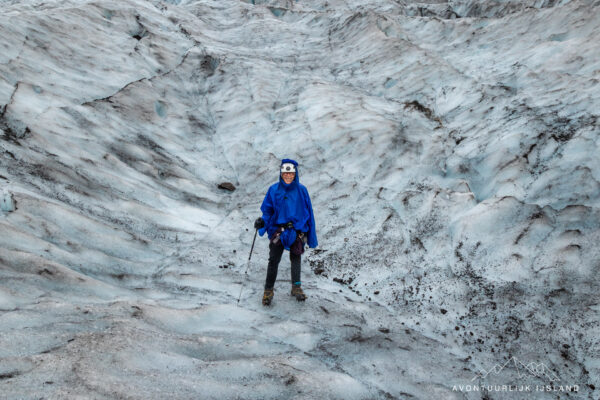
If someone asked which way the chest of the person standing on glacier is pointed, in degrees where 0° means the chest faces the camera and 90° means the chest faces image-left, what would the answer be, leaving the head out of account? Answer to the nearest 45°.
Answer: approximately 0°
